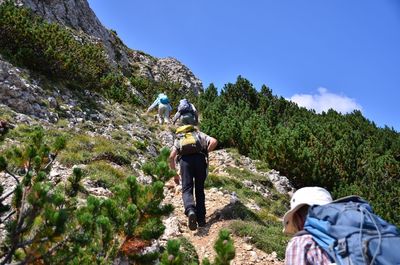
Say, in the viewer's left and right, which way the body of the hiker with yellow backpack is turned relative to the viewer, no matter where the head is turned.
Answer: facing away from the viewer

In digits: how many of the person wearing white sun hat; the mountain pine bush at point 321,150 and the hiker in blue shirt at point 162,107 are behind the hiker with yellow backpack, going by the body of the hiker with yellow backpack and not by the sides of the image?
1

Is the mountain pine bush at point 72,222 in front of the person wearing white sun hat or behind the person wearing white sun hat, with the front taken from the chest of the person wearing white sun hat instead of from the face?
in front

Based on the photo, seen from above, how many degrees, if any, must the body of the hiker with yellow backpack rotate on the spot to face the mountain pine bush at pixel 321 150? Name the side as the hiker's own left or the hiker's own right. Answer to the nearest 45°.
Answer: approximately 45° to the hiker's own right

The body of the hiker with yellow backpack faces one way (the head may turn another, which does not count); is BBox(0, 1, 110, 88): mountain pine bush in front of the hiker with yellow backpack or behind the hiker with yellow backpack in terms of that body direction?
in front

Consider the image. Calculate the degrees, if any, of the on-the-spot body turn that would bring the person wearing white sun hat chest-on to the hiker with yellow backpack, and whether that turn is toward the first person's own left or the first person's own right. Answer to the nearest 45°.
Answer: approximately 45° to the first person's own right

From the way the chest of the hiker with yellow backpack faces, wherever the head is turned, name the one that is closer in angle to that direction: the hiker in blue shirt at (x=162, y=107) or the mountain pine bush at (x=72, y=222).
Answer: the hiker in blue shirt

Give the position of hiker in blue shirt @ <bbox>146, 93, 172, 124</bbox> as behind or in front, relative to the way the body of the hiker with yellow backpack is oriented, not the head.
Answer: in front
